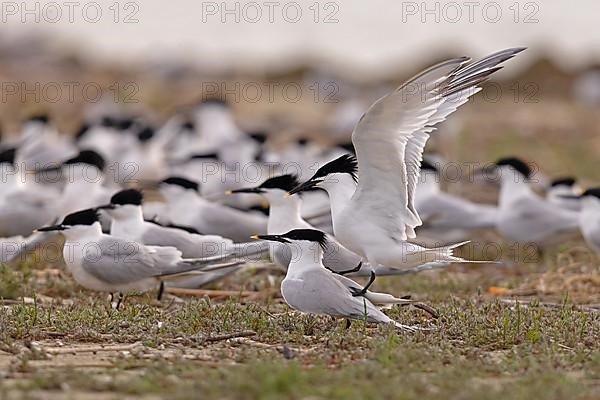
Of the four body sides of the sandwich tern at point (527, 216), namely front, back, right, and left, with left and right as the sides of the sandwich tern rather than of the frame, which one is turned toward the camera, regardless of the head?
left

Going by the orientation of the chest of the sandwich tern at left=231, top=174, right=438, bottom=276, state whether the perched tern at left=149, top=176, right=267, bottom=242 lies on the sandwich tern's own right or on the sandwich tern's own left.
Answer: on the sandwich tern's own right

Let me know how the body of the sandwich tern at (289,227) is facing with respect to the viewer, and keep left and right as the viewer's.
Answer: facing to the left of the viewer

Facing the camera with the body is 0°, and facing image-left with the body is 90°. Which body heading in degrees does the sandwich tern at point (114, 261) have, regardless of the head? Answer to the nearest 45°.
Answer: approximately 90°

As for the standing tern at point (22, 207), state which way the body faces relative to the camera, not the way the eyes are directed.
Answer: to the viewer's left

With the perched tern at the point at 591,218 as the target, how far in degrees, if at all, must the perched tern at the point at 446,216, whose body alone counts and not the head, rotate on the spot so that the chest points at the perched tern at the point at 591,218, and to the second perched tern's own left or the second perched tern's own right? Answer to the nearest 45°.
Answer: approximately 135° to the second perched tern's own left

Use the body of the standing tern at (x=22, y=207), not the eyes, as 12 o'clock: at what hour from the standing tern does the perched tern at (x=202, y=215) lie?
The perched tern is roughly at 7 o'clock from the standing tern.

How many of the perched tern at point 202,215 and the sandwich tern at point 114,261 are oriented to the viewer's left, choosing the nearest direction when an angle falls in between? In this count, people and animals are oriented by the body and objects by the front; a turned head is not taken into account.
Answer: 2

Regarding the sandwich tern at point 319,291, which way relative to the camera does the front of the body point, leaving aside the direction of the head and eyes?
to the viewer's left

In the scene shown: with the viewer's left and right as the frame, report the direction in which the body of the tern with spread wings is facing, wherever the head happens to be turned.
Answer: facing to the left of the viewer

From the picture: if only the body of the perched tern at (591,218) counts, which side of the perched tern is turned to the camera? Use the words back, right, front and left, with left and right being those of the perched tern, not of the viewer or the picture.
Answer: left

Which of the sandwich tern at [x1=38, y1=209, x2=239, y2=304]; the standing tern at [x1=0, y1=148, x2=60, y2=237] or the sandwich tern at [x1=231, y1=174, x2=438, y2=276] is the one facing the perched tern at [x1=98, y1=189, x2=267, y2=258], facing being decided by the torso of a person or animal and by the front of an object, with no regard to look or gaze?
the sandwich tern at [x1=231, y1=174, x2=438, y2=276]
